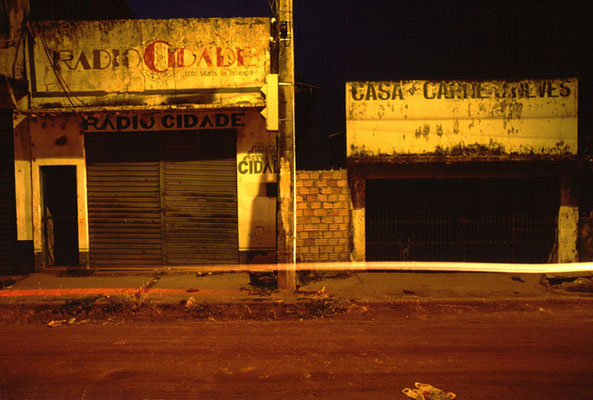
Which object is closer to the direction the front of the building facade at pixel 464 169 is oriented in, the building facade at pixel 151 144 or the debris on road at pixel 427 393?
the debris on road

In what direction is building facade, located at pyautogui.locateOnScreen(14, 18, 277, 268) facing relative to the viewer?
toward the camera

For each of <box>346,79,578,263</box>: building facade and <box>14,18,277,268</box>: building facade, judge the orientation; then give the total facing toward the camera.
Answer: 2

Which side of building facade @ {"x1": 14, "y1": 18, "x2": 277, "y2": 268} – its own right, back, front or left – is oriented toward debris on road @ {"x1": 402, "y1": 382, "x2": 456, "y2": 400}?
front

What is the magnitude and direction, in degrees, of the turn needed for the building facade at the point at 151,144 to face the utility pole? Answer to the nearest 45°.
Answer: approximately 45° to its left

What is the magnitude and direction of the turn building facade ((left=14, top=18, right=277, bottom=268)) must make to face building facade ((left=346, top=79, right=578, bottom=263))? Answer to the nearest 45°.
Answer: approximately 90° to its left

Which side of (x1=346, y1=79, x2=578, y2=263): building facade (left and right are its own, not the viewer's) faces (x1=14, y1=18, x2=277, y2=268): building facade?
right

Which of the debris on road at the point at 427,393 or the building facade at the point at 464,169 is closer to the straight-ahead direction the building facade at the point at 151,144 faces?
the debris on road

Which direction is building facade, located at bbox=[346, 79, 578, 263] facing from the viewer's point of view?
toward the camera

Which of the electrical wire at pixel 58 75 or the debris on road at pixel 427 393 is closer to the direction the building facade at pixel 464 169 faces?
the debris on road

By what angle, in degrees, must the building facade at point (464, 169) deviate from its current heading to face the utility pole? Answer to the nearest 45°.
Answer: approximately 45° to its right

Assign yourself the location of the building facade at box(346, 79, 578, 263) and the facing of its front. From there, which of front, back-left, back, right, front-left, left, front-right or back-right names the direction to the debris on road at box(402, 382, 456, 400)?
front
